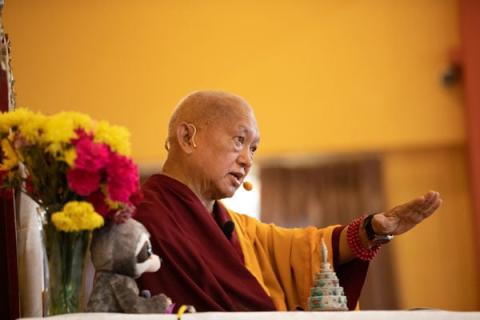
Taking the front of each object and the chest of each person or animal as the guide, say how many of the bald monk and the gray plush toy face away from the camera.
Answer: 0

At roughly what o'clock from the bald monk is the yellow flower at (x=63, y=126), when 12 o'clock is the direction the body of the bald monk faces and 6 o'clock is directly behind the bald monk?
The yellow flower is roughly at 4 o'clock from the bald monk.

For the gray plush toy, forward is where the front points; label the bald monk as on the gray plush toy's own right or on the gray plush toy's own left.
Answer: on the gray plush toy's own left

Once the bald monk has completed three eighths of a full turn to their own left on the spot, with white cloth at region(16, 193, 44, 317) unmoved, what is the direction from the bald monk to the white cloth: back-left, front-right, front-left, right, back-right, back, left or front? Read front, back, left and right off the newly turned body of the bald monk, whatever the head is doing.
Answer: back-left
